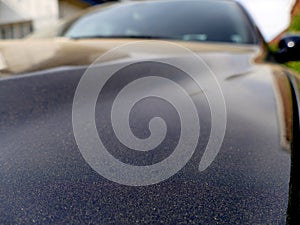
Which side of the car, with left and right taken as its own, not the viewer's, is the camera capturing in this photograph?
front

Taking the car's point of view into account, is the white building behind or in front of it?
behind
